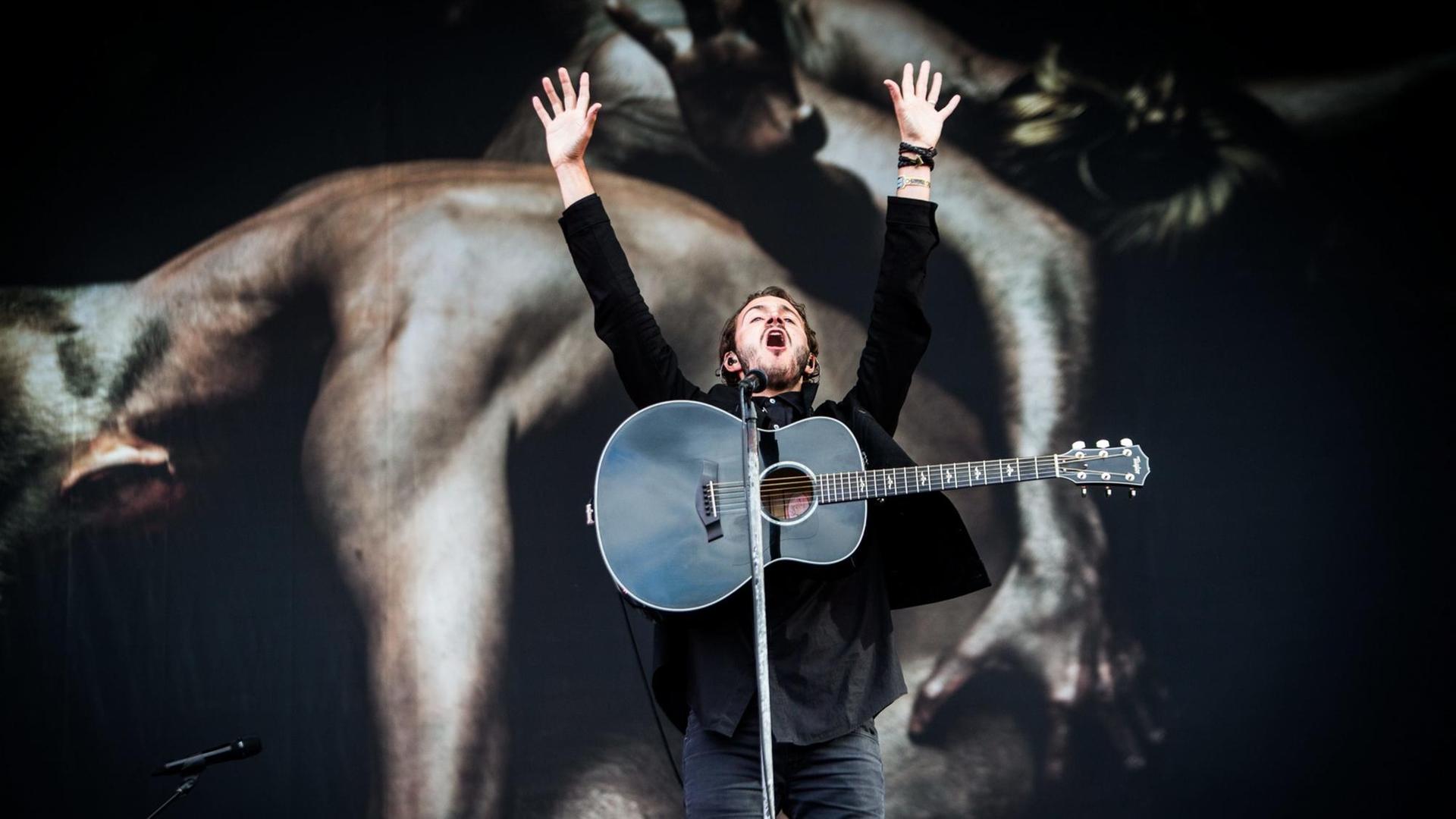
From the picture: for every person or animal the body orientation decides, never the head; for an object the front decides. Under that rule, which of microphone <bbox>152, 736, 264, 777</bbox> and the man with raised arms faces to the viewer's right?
the microphone

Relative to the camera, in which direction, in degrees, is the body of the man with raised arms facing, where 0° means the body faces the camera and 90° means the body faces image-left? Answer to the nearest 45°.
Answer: approximately 0°

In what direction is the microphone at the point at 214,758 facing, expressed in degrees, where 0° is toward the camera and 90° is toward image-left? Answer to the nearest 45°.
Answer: approximately 270°

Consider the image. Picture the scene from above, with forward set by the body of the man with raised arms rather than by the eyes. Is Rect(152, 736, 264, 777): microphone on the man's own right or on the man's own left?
on the man's own right

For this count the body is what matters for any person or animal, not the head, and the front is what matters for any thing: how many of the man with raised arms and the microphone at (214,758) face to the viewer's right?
1
